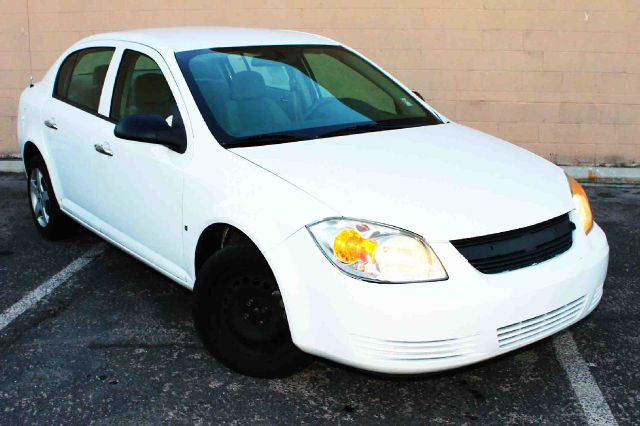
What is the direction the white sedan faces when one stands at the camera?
facing the viewer and to the right of the viewer
